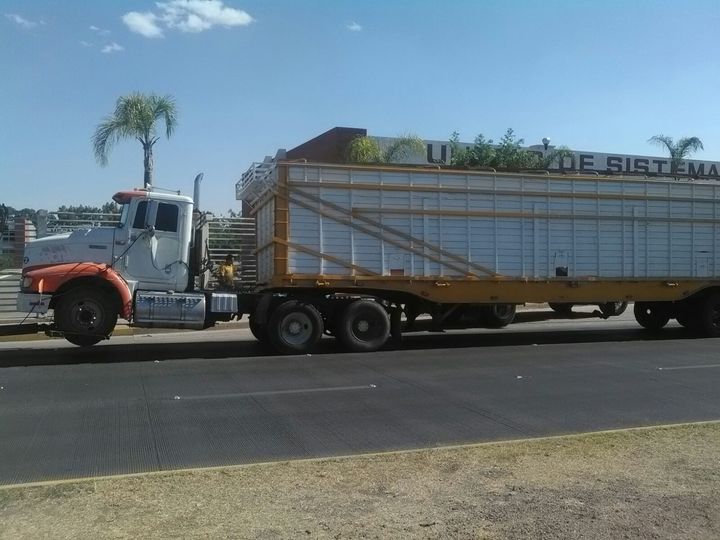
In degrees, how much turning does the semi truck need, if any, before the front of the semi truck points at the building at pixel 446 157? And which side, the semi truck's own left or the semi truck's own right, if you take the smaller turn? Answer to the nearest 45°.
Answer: approximately 90° to the semi truck's own right

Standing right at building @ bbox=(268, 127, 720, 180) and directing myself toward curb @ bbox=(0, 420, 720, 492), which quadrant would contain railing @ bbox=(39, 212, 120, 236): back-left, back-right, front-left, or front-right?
front-right

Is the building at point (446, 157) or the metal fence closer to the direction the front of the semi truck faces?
the metal fence

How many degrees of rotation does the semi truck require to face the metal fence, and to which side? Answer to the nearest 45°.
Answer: approximately 45° to its right

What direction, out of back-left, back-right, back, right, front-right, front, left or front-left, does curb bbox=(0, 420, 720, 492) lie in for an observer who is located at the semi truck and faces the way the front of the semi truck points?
left

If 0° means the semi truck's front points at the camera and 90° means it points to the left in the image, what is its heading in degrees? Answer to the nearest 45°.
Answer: approximately 90°

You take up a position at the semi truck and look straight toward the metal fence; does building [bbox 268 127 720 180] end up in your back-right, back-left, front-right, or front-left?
front-right

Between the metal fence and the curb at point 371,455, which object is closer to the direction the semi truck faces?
the metal fence
